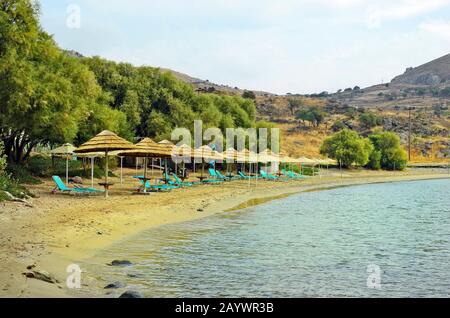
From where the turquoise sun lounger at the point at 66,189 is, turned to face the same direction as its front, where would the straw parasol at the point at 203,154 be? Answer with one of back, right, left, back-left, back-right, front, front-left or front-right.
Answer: front-left

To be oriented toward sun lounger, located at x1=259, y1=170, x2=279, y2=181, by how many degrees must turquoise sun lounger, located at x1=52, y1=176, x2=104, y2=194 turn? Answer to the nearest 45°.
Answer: approximately 45° to its left

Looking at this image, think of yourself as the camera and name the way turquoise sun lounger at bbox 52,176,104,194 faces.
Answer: facing to the right of the viewer

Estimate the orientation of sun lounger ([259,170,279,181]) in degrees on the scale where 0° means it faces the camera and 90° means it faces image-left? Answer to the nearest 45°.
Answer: approximately 315°
